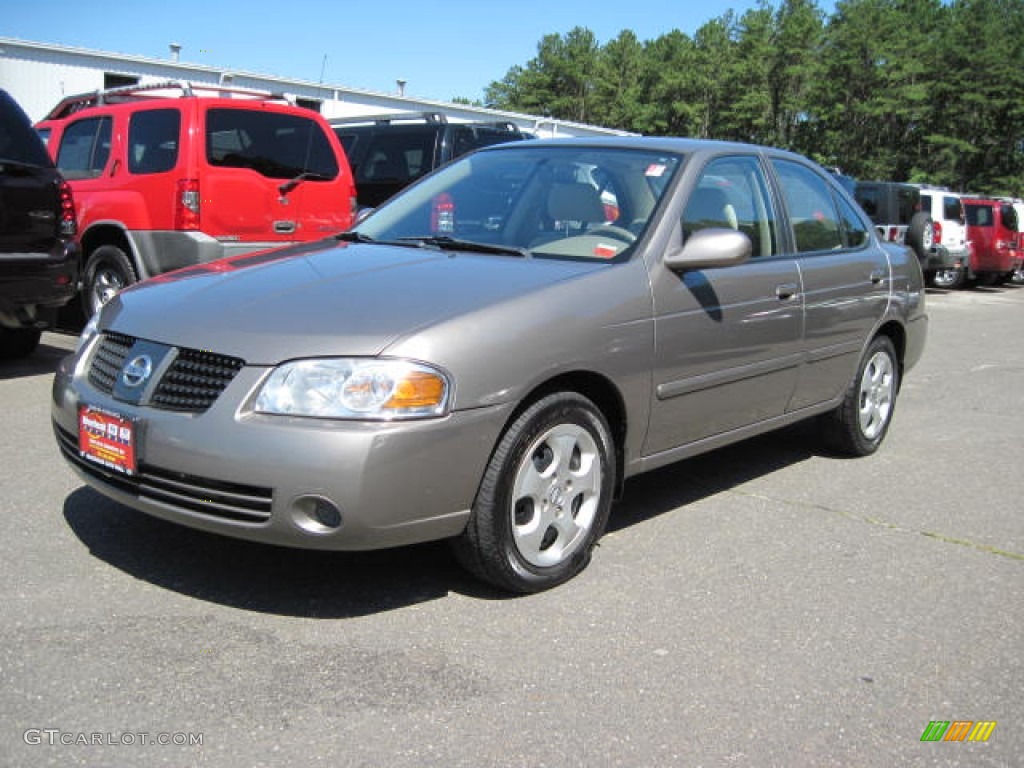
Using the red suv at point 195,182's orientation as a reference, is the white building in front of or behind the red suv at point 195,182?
in front

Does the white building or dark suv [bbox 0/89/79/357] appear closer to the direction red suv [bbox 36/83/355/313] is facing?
the white building

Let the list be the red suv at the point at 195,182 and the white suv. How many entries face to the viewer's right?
0

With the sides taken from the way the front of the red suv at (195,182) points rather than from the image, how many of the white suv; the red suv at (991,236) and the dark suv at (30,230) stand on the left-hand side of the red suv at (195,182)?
1

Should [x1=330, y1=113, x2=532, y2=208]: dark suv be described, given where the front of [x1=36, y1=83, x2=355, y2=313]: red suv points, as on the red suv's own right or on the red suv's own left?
on the red suv's own right

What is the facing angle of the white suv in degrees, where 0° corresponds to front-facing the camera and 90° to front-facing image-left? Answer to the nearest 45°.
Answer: approximately 135°

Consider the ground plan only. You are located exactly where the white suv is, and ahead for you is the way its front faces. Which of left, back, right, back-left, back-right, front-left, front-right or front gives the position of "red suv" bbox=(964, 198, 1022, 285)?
right

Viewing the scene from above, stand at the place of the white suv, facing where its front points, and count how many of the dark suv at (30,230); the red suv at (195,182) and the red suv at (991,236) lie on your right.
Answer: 1

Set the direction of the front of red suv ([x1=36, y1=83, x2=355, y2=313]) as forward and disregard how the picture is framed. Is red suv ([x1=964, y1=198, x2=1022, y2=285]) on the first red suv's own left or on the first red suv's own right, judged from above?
on the first red suv's own right

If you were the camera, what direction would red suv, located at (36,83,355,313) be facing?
facing away from the viewer and to the left of the viewer

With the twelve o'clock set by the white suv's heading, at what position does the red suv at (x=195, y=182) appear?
The red suv is roughly at 8 o'clock from the white suv.
